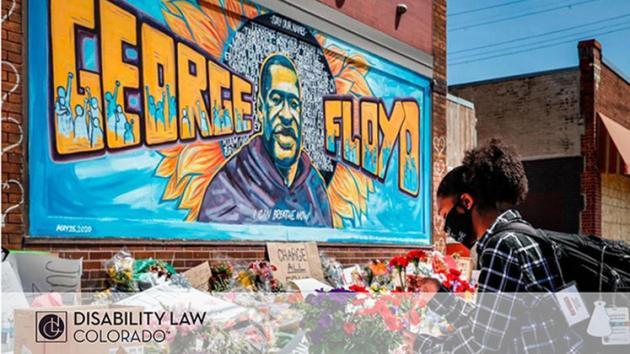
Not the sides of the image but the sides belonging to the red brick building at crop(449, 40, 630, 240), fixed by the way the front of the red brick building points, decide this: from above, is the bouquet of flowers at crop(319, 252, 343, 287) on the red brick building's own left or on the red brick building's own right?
on the red brick building's own right

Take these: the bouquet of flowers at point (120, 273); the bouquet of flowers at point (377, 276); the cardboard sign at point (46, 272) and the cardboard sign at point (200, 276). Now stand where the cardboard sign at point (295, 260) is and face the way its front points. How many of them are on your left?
1

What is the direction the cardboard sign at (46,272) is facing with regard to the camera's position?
facing the viewer

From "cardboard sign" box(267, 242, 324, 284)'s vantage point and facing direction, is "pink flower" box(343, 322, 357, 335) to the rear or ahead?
ahead

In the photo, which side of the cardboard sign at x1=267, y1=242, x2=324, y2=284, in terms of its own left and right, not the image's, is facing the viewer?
front
